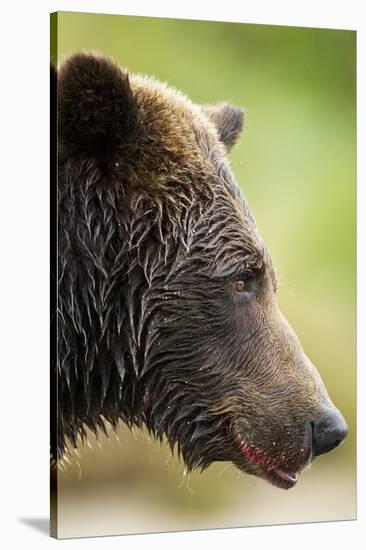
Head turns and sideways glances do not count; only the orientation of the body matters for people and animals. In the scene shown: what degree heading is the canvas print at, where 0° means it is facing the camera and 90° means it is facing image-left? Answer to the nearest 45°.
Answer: approximately 315°
